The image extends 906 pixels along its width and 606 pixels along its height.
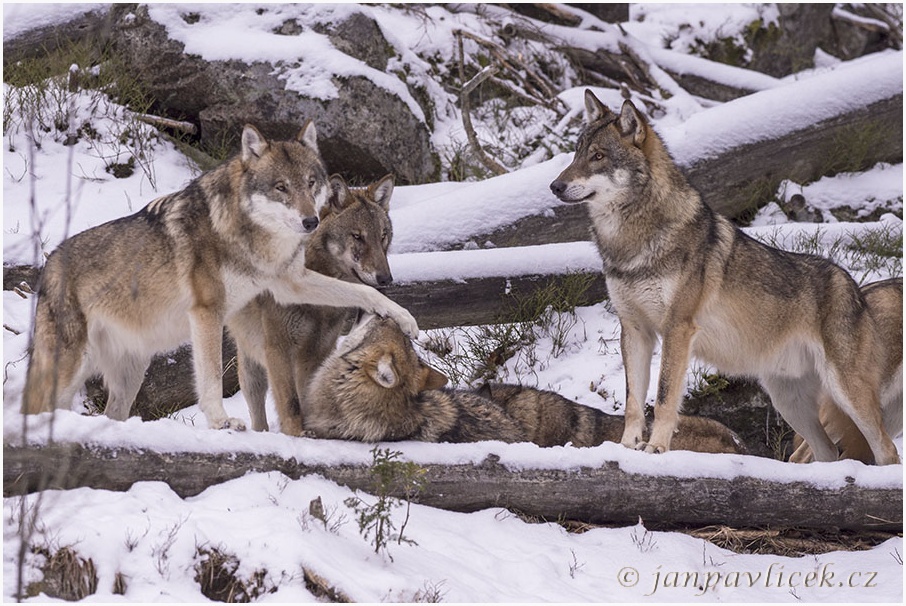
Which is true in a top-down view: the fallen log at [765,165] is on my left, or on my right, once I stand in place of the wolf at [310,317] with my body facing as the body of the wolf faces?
on my left

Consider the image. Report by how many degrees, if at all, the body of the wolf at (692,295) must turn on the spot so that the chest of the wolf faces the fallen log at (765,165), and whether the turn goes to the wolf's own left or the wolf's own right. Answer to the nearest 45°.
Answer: approximately 90° to the wolf's own right

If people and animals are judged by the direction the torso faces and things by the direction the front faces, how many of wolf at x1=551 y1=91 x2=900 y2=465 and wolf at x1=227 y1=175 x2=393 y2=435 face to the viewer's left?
1

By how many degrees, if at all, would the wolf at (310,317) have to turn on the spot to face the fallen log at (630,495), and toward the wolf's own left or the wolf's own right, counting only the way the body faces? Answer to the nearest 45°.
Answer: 0° — it already faces it

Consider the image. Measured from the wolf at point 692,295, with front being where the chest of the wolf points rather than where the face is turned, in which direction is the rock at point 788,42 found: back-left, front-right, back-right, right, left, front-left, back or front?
right

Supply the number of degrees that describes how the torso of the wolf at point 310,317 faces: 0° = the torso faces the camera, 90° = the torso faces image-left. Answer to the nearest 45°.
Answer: approximately 315°

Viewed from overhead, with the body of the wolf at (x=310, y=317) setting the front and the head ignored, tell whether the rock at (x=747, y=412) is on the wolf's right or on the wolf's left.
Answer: on the wolf's left

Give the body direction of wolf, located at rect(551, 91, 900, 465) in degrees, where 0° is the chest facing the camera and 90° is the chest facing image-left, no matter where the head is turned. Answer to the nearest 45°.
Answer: approximately 90°

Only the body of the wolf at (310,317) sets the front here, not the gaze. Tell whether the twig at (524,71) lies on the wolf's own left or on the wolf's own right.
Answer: on the wolf's own left
